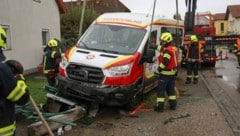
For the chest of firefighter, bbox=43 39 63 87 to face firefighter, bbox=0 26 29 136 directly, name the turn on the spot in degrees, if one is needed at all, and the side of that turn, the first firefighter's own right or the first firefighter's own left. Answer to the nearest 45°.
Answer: approximately 90° to the first firefighter's own right

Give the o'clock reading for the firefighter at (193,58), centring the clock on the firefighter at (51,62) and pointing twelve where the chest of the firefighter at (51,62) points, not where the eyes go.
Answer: the firefighter at (193,58) is roughly at 11 o'clock from the firefighter at (51,62).

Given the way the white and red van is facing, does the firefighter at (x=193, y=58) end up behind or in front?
behind

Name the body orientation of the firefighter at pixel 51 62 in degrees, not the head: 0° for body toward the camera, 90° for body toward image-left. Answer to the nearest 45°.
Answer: approximately 270°

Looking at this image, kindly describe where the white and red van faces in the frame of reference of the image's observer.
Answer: facing the viewer and to the left of the viewer

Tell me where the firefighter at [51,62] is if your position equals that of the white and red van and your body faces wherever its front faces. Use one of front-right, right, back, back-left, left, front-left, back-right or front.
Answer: right

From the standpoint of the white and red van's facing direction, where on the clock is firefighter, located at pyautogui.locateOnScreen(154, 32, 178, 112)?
The firefighter is roughly at 10 o'clock from the white and red van.
